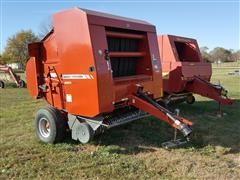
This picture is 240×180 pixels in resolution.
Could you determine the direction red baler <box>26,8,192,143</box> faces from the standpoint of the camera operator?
facing the viewer and to the right of the viewer

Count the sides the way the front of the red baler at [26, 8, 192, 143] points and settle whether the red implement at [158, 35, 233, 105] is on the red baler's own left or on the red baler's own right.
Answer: on the red baler's own left
